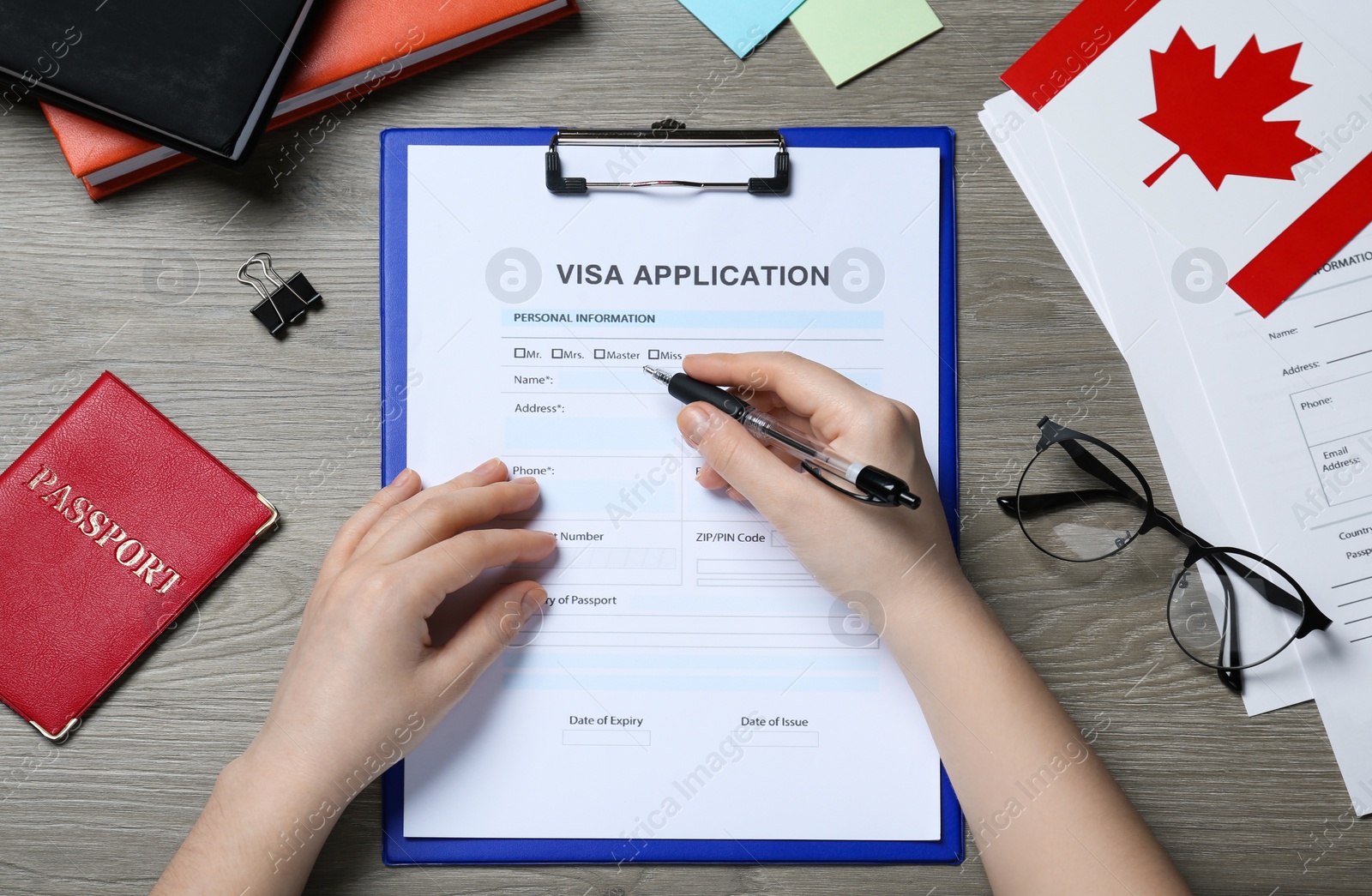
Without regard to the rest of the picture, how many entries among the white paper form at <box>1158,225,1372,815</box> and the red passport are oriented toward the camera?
2

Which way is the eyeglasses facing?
toward the camera

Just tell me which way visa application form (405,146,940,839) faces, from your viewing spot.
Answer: facing the viewer

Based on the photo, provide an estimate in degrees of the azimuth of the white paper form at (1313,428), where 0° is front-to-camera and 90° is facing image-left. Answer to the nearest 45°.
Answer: approximately 0°
